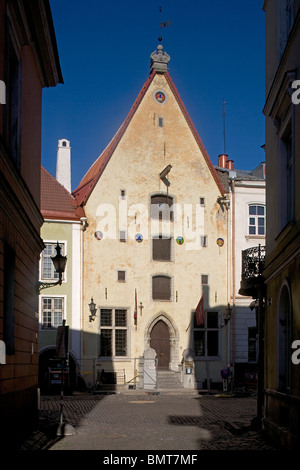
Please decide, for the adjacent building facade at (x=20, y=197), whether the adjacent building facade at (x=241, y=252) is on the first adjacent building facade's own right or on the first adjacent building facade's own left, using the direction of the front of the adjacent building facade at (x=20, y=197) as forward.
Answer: on the first adjacent building facade's own left

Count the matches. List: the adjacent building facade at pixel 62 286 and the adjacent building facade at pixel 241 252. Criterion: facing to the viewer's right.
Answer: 0

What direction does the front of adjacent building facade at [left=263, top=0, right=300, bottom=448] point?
to the viewer's left

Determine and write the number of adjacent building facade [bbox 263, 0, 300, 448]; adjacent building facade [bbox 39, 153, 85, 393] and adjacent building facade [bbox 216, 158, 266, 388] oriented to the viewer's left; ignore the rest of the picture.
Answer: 1

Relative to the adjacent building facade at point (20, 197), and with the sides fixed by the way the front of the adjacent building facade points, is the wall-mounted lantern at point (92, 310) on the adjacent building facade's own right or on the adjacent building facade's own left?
on the adjacent building facade's own left

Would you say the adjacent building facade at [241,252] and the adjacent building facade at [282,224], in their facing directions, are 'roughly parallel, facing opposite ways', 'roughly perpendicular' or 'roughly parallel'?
roughly perpendicular

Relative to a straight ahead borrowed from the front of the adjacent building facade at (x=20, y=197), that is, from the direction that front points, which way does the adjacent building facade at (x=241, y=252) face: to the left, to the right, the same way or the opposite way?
to the right

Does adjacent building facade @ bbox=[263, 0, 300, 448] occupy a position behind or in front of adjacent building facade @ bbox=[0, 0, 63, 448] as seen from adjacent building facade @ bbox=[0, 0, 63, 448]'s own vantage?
in front

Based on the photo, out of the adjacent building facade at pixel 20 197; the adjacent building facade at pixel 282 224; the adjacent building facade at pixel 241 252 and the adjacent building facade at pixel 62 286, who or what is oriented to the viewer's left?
the adjacent building facade at pixel 282 224

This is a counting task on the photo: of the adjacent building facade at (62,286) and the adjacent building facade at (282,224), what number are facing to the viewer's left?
1

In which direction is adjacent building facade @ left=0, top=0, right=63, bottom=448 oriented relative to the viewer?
to the viewer's right

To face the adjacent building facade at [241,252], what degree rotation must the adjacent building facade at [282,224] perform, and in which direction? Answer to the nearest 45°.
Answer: approximately 90° to its right

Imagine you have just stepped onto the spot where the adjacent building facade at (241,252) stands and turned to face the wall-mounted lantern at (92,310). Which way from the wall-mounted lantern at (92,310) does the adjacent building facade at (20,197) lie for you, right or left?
left
